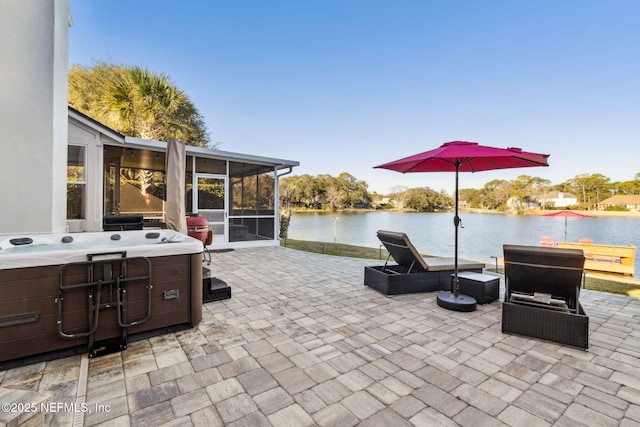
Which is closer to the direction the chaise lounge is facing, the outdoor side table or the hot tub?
the outdoor side table

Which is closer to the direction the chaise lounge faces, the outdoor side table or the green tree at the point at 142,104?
the outdoor side table

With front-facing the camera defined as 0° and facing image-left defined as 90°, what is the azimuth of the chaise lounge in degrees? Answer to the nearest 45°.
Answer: approximately 225°

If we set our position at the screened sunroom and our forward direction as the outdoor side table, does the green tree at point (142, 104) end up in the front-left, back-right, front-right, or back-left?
back-left

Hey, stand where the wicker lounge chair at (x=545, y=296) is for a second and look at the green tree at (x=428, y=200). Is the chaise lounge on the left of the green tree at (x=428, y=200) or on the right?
left

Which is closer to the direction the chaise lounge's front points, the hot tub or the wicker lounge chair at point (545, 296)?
the wicker lounge chair

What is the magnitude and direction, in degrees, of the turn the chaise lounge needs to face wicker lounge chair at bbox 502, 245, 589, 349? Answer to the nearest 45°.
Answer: approximately 90° to its right

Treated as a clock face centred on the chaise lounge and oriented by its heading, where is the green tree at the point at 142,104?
The green tree is roughly at 8 o'clock from the chaise lounge.

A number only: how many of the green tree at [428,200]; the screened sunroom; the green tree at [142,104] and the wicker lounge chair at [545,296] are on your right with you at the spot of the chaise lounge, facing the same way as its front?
1

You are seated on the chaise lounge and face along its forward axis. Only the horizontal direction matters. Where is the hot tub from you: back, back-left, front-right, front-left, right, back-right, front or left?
back

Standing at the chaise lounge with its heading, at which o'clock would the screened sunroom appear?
The screened sunroom is roughly at 8 o'clock from the chaise lounge.

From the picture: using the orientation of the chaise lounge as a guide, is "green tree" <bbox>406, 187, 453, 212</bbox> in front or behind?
in front

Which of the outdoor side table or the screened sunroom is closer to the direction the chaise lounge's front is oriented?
the outdoor side table
